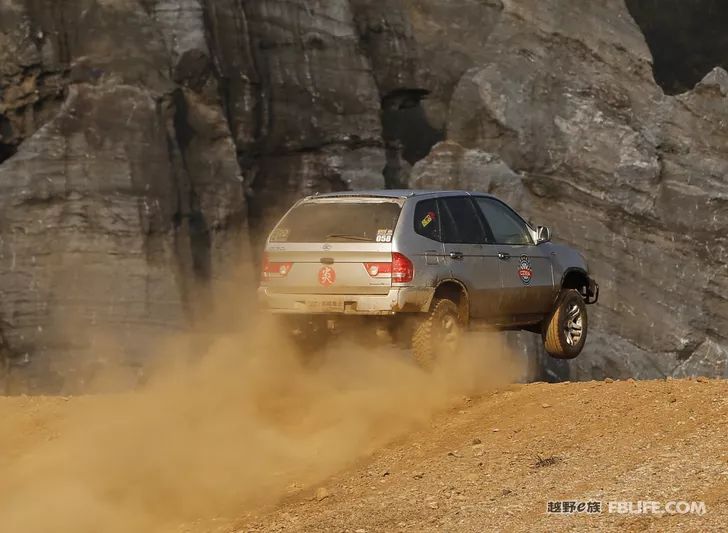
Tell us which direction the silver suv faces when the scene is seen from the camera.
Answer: facing away from the viewer and to the right of the viewer
